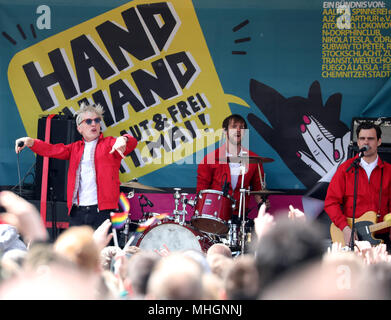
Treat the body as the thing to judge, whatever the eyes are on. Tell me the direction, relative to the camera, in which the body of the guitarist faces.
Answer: toward the camera

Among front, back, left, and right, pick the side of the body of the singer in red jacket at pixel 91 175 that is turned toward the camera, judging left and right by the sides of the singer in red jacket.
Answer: front

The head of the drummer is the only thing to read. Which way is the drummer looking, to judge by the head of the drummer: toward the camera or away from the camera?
toward the camera

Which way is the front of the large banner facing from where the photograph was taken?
facing the viewer

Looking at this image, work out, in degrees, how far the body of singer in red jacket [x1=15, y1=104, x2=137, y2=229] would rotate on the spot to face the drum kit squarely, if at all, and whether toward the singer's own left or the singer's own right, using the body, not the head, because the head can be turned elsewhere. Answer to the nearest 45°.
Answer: approximately 90° to the singer's own left

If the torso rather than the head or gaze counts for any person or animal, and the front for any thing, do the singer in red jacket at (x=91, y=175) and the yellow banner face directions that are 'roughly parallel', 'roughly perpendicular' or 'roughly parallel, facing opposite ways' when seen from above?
roughly parallel

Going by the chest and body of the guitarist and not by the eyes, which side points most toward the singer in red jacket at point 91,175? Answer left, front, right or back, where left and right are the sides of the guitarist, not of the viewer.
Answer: right

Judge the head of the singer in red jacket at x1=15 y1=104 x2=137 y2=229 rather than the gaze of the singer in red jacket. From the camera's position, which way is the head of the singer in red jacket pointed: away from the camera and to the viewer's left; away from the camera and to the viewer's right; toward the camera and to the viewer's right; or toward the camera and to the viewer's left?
toward the camera and to the viewer's right

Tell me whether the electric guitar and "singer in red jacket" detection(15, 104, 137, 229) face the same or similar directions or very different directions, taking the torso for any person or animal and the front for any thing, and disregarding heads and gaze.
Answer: same or similar directions

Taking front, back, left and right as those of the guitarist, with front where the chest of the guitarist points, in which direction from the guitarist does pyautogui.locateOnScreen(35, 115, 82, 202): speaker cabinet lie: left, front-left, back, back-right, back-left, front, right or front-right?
right

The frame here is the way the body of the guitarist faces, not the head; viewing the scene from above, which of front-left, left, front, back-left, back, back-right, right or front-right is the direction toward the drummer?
right

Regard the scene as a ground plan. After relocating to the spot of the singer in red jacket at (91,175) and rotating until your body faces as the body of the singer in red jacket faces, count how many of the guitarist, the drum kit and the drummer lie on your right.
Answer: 0

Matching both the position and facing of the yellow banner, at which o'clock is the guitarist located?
The guitarist is roughly at 10 o'clock from the yellow banner.
